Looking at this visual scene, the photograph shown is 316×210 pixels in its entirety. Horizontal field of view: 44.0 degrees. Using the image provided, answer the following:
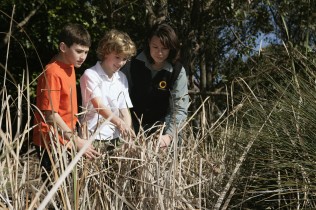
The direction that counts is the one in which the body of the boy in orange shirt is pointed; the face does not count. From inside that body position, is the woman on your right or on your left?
on your left

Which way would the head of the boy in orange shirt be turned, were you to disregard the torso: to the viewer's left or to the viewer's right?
to the viewer's right

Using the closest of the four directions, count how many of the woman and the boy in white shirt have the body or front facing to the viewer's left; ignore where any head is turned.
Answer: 0

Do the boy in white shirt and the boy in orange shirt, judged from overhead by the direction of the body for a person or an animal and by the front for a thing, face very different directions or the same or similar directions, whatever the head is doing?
same or similar directions

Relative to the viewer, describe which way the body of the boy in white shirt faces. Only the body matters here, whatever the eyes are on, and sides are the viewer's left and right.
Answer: facing the viewer and to the right of the viewer

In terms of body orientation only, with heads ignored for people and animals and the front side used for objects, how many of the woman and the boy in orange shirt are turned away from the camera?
0

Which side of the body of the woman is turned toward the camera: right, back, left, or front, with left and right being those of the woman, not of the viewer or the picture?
front

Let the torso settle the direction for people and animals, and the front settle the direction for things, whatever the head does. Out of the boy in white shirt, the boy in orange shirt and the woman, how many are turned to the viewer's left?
0
